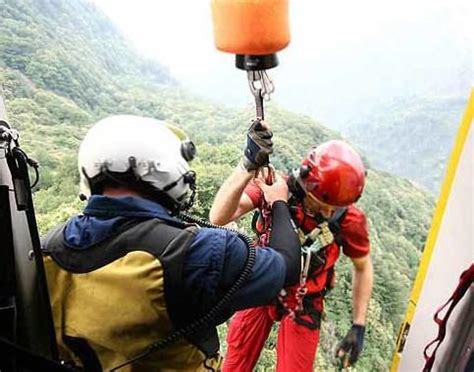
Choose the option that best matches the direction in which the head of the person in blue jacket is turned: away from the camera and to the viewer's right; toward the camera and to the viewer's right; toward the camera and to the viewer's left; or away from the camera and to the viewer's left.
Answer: away from the camera and to the viewer's right

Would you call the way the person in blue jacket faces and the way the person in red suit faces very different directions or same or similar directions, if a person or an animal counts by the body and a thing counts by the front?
very different directions

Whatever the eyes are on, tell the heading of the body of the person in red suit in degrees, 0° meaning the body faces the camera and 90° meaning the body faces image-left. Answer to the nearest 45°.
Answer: approximately 45°

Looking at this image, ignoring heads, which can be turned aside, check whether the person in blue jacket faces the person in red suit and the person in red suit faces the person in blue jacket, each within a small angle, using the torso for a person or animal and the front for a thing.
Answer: yes

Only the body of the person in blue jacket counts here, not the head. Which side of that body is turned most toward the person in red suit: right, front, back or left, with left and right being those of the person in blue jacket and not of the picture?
front

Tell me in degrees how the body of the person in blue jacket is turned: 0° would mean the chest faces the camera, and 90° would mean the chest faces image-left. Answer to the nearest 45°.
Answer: approximately 225°

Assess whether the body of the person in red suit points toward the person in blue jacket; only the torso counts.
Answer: yes
